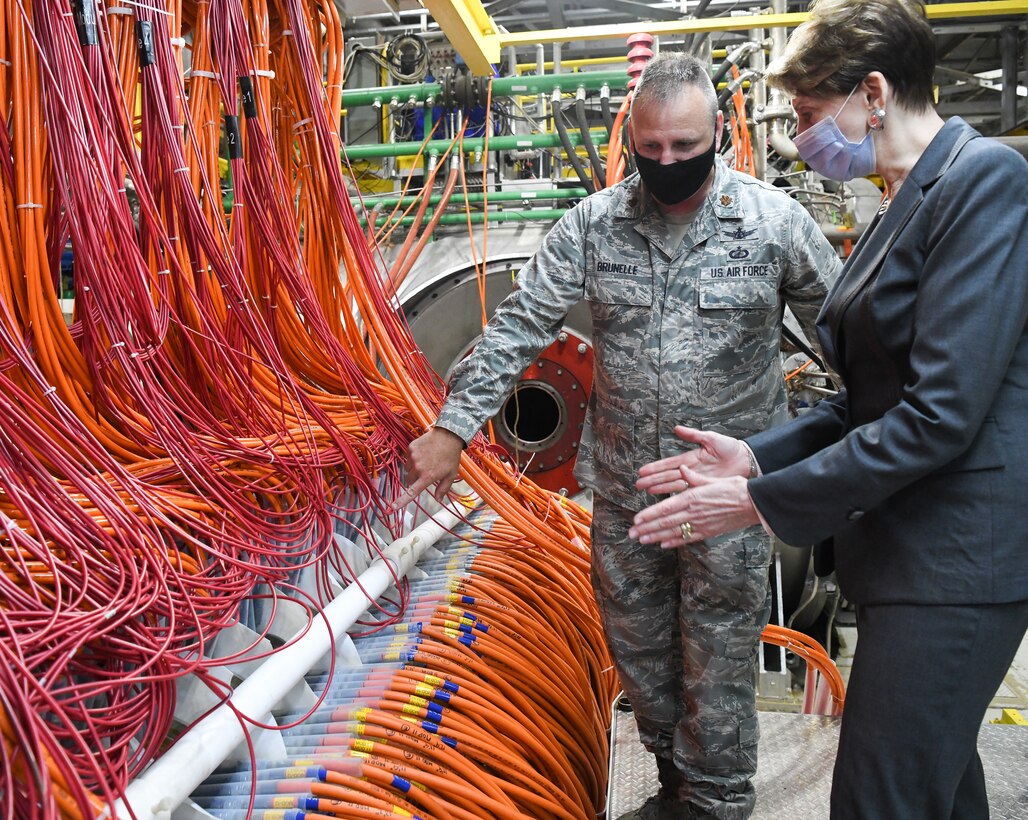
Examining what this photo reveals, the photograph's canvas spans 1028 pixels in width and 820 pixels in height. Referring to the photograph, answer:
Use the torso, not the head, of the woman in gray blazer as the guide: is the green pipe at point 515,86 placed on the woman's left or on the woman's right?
on the woman's right

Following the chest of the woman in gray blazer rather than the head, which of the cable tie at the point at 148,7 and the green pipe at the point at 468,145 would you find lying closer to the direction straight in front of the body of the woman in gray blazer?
the cable tie

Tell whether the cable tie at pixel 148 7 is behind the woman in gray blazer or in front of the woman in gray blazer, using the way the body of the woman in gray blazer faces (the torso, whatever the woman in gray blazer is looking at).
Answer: in front

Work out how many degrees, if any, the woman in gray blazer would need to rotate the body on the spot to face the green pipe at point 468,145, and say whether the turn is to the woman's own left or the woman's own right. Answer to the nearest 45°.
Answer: approximately 45° to the woman's own right

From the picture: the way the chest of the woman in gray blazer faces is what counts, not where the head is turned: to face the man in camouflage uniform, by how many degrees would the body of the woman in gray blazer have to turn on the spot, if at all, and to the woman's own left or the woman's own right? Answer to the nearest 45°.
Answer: approximately 45° to the woman's own right

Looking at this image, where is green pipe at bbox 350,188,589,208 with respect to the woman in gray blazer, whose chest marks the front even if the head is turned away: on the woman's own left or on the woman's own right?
on the woman's own right

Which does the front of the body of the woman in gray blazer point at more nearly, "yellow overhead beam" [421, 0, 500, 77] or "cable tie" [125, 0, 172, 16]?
the cable tie

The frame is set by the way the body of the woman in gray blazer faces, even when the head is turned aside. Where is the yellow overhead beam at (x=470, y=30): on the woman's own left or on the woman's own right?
on the woman's own right

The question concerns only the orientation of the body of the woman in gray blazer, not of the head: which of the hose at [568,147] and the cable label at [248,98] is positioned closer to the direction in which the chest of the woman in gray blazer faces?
the cable label

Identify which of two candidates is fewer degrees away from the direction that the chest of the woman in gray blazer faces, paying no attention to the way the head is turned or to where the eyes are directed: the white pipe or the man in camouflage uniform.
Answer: the white pipe

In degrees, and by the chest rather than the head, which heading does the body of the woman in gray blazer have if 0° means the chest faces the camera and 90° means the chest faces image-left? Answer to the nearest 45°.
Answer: approximately 90°
